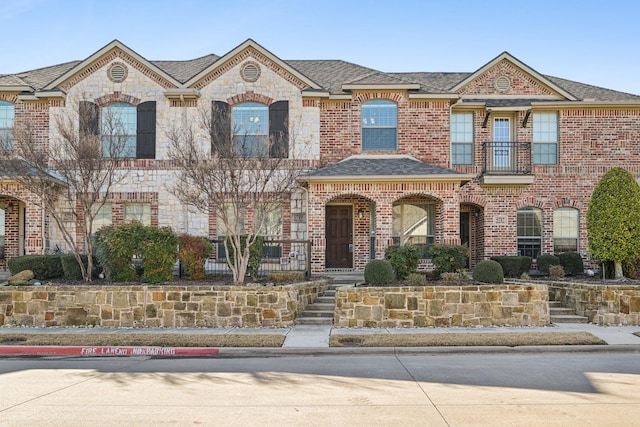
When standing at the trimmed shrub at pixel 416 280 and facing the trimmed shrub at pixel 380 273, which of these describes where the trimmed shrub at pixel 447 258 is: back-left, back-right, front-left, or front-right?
back-right

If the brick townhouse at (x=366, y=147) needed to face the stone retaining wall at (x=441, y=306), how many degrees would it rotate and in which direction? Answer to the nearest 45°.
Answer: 0° — it already faces it

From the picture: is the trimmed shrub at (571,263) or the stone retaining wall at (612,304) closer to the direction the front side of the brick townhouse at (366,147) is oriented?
the stone retaining wall

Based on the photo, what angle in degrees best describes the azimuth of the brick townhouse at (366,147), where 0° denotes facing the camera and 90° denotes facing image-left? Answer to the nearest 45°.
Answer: approximately 0°

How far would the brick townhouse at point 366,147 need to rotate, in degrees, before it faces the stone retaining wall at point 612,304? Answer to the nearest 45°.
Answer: approximately 45° to its left

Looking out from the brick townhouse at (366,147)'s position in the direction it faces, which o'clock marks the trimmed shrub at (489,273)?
The trimmed shrub is roughly at 11 o'clock from the brick townhouse.
